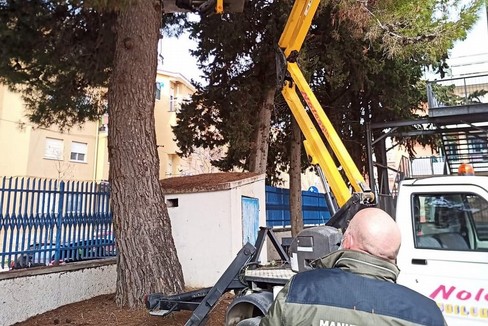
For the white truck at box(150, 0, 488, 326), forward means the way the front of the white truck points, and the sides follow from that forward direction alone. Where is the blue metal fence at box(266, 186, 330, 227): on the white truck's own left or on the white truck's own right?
on the white truck's own left

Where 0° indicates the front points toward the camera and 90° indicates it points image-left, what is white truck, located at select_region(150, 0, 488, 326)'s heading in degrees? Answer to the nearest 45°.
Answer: approximately 270°

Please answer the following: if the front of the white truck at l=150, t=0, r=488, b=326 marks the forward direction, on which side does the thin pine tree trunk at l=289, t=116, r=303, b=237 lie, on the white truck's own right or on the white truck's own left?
on the white truck's own left

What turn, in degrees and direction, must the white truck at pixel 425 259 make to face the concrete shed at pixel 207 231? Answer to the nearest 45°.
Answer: approximately 135° to its left

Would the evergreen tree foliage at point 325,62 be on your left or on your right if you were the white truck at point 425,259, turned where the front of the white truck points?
on your left

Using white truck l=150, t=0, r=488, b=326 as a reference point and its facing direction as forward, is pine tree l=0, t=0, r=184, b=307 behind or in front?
behind

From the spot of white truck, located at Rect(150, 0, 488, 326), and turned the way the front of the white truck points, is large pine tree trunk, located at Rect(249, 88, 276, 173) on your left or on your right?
on your left
